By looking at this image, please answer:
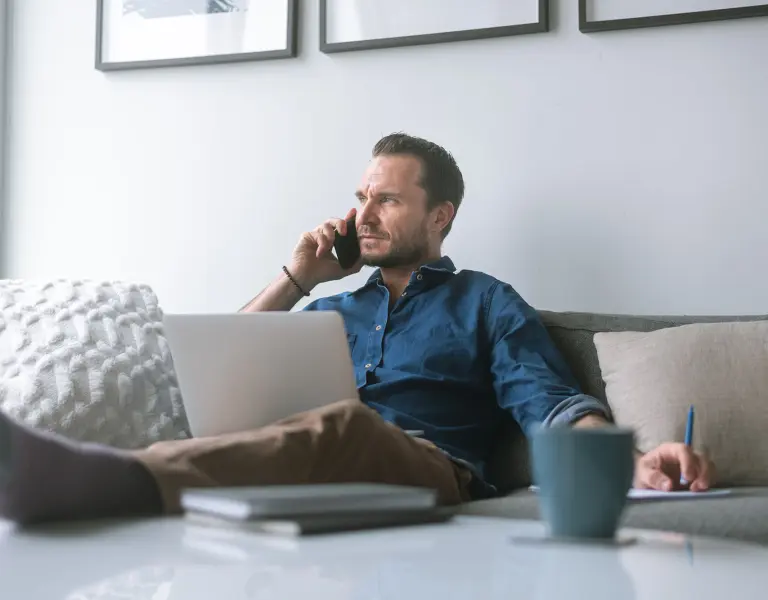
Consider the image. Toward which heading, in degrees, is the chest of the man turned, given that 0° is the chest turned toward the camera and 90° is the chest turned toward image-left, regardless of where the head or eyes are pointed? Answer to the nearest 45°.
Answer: approximately 45°

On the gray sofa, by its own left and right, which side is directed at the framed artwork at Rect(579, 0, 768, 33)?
back

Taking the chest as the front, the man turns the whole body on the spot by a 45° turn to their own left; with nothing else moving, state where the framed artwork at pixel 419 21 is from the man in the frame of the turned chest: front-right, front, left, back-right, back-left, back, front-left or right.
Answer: back

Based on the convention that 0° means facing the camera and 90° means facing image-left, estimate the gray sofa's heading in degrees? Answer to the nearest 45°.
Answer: approximately 0°

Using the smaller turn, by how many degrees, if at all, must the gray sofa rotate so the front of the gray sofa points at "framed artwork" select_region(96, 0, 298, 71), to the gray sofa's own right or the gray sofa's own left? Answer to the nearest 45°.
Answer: approximately 135° to the gray sofa's own right
